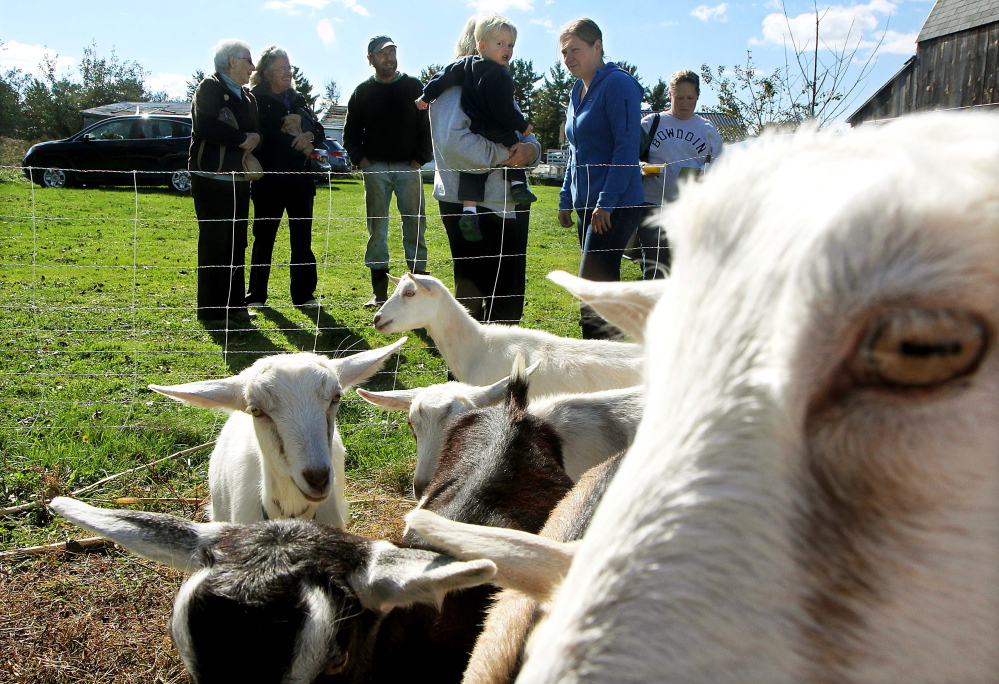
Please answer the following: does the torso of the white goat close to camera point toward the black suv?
no

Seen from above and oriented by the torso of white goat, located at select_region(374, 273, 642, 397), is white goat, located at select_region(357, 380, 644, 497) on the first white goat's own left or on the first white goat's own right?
on the first white goat's own left

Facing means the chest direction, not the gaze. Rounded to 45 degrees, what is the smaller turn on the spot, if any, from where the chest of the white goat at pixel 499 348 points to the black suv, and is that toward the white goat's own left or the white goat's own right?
approximately 45° to the white goat's own right

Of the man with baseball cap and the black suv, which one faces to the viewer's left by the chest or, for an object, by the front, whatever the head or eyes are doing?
the black suv

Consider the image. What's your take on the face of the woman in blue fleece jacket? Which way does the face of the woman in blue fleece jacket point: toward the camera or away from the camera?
toward the camera

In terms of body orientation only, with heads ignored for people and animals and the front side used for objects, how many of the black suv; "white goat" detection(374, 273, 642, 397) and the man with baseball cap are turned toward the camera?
1

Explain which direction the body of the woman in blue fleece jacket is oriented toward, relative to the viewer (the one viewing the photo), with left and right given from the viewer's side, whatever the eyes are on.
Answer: facing the viewer and to the left of the viewer

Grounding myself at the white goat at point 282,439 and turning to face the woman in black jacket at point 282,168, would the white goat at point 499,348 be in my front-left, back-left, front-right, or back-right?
front-right

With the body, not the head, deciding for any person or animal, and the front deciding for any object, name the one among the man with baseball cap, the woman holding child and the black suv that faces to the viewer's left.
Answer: the black suv

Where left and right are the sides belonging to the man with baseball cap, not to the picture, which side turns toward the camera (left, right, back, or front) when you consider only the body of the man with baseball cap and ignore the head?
front

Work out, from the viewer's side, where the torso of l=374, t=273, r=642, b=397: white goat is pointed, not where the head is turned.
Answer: to the viewer's left

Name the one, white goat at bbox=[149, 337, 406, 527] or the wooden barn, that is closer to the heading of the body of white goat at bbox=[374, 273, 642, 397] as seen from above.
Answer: the white goat

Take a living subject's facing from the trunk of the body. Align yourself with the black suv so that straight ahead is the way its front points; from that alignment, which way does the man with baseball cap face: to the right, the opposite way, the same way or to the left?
to the left
